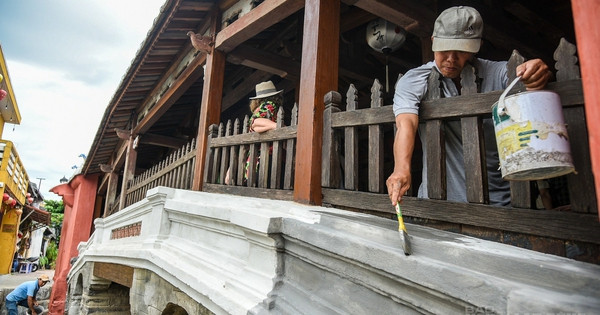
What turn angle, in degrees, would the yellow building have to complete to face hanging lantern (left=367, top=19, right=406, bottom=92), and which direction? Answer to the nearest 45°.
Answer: approximately 90° to its right

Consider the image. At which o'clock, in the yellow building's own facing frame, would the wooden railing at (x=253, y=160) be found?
The wooden railing is roughly at 3 o'clock from the yellow building.

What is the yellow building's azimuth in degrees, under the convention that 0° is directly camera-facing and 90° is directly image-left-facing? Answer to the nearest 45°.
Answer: approximately 270°

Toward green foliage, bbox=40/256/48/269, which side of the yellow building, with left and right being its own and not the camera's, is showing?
left
